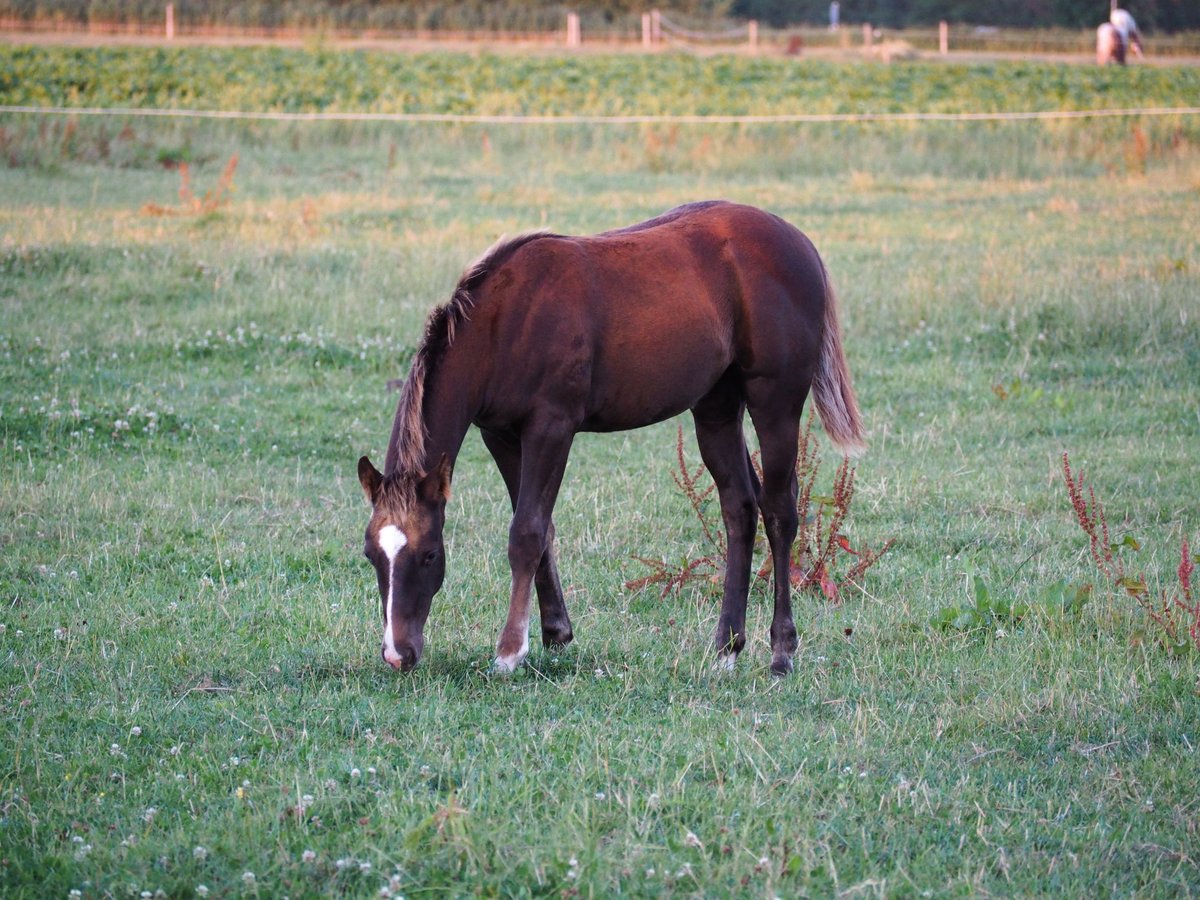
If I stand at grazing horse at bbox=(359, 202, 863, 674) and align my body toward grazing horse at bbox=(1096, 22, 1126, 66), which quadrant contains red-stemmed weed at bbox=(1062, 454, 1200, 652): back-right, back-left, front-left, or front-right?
front-right

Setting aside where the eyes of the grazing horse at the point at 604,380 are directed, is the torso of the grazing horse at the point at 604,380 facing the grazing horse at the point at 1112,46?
no

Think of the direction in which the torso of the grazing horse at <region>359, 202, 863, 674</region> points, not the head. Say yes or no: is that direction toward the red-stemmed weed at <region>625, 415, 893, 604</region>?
no

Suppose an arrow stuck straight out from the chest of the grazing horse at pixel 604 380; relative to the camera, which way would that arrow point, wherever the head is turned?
to the viewer's left

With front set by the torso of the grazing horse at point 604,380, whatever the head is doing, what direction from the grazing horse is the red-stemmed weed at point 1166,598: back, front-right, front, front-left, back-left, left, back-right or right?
back
